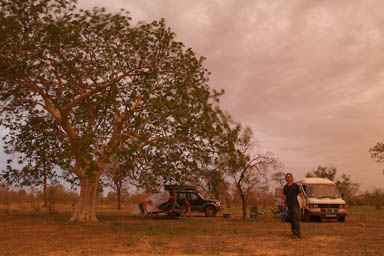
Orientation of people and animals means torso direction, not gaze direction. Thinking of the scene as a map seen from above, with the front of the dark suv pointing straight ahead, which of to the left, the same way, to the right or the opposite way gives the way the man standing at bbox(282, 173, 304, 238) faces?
to the right

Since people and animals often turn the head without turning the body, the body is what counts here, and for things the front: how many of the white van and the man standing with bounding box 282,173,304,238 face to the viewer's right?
0

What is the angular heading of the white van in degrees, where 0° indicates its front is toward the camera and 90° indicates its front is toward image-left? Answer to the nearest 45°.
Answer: approximately 0°

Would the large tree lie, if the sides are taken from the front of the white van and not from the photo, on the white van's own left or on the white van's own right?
on the white van's own right

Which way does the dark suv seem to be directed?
to the viewer's right
